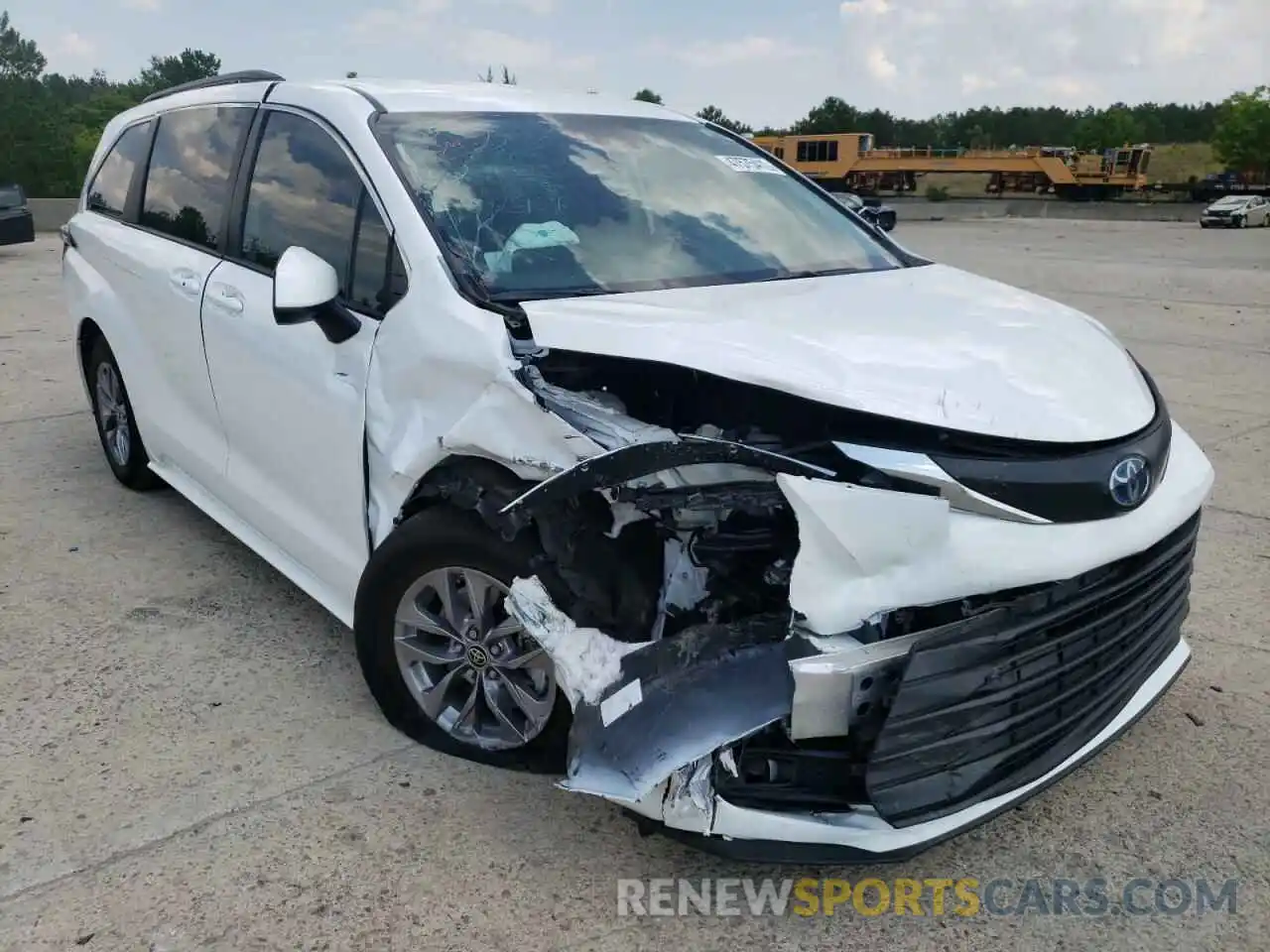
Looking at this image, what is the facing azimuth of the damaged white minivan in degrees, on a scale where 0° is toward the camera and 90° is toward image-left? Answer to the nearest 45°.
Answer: approximately 315°

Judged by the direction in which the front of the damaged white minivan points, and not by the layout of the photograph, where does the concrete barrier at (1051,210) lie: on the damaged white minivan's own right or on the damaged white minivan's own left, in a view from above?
on the damaged white minivan's own left

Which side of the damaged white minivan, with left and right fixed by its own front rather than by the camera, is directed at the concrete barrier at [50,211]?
back

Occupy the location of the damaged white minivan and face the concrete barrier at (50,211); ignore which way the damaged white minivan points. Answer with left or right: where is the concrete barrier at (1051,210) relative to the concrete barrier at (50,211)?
right

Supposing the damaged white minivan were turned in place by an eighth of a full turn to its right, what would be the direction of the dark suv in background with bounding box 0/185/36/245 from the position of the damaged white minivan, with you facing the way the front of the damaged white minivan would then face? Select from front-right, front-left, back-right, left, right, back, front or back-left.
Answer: back-right
